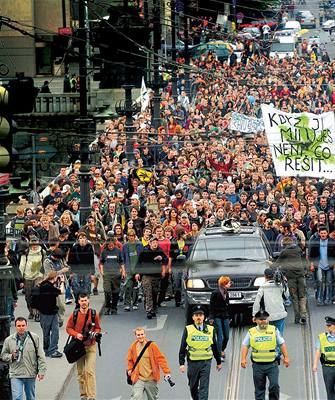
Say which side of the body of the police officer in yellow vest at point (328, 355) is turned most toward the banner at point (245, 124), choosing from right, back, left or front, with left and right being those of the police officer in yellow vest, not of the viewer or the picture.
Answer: back

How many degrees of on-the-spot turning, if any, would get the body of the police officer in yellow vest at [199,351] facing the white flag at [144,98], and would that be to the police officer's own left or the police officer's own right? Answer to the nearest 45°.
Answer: approximately 180°

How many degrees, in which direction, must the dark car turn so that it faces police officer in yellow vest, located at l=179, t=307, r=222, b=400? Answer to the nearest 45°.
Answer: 0° — it already faces them

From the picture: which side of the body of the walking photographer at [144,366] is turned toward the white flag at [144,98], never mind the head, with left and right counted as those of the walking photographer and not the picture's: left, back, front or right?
back

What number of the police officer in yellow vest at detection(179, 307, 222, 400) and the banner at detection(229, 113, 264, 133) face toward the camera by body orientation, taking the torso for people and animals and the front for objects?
2

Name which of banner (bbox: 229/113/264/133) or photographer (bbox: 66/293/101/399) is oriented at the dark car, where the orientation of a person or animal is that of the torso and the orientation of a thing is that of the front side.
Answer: the banner

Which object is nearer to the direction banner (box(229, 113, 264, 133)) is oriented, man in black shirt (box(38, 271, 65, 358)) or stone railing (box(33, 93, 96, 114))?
the man in black shirt

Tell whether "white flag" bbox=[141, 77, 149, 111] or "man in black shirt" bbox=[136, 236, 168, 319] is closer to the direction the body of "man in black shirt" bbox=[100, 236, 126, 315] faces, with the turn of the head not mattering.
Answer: the man in black shirt

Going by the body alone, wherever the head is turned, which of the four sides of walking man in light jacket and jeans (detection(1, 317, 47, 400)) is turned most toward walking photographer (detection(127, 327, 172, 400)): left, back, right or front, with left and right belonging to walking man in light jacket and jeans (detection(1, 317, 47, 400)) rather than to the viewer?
left
